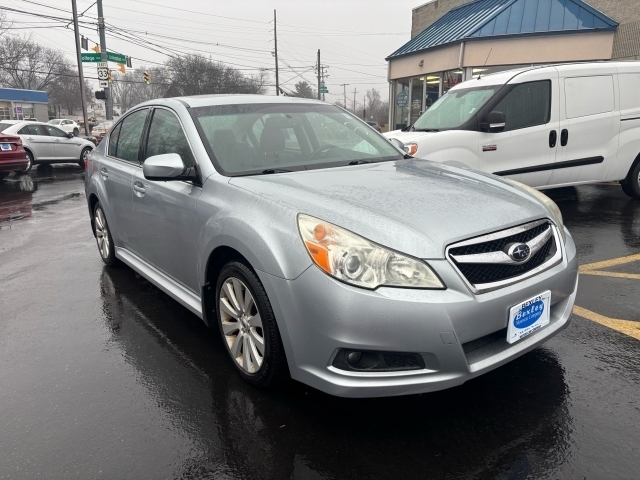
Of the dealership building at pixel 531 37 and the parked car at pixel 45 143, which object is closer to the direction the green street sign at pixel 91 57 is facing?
the parked car

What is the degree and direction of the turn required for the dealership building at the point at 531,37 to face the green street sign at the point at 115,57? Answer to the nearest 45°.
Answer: approximately 45° to its right

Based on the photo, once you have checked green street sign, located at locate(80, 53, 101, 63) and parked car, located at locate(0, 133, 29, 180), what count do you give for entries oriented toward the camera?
1

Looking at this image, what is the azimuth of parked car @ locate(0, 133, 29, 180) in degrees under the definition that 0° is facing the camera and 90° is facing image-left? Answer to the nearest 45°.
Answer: approximately 135°

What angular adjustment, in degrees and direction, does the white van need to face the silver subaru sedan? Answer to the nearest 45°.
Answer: approximately 45° to its left

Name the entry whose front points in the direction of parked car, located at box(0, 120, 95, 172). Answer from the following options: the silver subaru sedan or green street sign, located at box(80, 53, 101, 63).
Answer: the green street sign

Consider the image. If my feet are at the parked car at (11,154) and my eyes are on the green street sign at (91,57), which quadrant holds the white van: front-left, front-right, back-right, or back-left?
back-right

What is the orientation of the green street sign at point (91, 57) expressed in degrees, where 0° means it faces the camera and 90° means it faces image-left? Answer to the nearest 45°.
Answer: approximately 0°

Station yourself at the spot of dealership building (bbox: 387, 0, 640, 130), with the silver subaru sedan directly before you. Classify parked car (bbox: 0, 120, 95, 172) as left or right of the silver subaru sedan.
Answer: right

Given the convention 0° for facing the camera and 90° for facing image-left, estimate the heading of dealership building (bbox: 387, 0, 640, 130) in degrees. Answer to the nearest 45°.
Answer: approximately 45°
